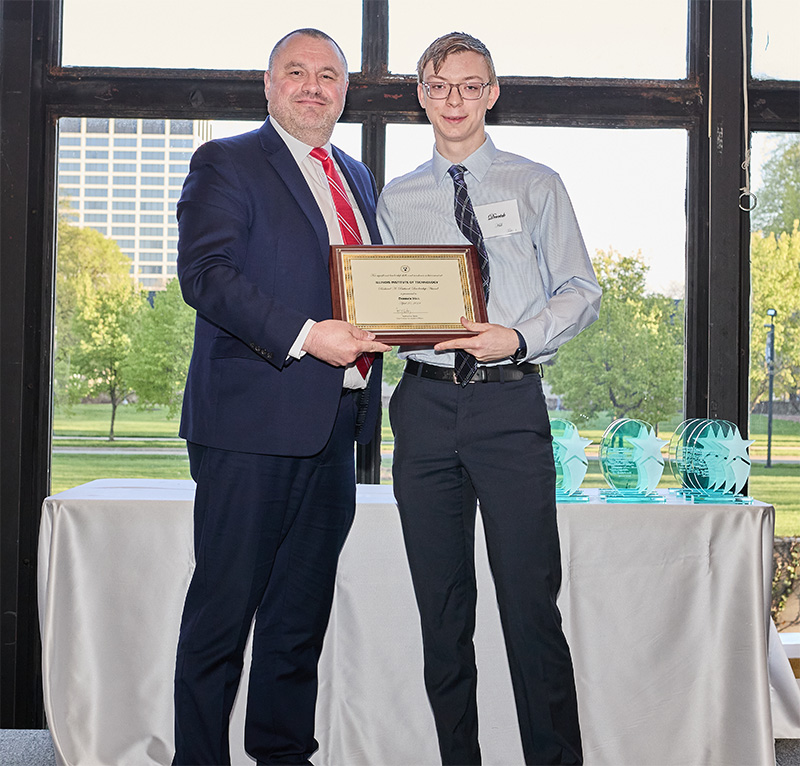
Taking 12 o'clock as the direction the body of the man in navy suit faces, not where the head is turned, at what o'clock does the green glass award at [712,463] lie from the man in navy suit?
The green glass award is roughly at 10 o'clock from the man in navy suit.

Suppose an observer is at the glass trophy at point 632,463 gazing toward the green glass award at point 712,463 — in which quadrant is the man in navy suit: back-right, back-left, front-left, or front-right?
back-right

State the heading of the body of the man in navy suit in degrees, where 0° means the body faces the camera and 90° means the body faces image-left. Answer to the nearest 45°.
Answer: approximately 315°

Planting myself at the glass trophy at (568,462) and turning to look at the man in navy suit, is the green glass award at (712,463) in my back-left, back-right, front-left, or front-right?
back-left

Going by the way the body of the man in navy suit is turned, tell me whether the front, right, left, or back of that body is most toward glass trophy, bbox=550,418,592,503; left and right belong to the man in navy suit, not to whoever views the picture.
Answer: left
